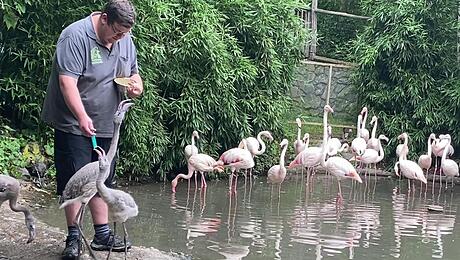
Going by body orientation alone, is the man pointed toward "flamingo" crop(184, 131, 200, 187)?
no

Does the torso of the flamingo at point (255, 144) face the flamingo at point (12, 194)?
no

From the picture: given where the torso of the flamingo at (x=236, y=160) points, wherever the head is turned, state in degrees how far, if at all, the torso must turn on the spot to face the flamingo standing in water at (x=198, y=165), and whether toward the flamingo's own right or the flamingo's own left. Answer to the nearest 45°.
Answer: approximately 135° to the flamingo's own right

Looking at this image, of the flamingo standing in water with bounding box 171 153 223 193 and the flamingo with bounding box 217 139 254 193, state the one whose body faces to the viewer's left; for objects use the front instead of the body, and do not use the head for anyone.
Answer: the flamingo standing in water

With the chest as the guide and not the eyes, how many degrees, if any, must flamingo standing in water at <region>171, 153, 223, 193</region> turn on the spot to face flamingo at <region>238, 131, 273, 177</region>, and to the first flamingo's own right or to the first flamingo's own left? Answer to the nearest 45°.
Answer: approximately 135° to the first flamingo's own right

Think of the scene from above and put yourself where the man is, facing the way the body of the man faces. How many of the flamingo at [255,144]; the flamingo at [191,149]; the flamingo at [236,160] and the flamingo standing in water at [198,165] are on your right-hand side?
0

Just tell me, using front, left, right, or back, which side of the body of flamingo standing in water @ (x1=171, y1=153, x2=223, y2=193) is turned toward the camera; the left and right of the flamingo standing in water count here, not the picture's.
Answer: left

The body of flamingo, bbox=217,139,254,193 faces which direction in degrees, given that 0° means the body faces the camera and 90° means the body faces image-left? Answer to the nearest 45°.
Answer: approximately 270°

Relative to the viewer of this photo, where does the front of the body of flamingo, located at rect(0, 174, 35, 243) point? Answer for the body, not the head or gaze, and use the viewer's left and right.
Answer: facing to the right of the viewer

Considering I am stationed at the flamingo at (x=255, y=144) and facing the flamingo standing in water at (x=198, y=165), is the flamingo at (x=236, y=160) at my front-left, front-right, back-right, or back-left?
front-left

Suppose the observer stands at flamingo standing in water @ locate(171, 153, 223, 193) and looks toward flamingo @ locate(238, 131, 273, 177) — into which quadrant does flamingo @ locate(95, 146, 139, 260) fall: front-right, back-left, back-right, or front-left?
back-right

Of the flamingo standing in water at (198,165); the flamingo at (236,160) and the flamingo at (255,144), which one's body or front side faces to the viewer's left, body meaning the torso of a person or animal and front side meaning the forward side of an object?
the flamingo standing in water
